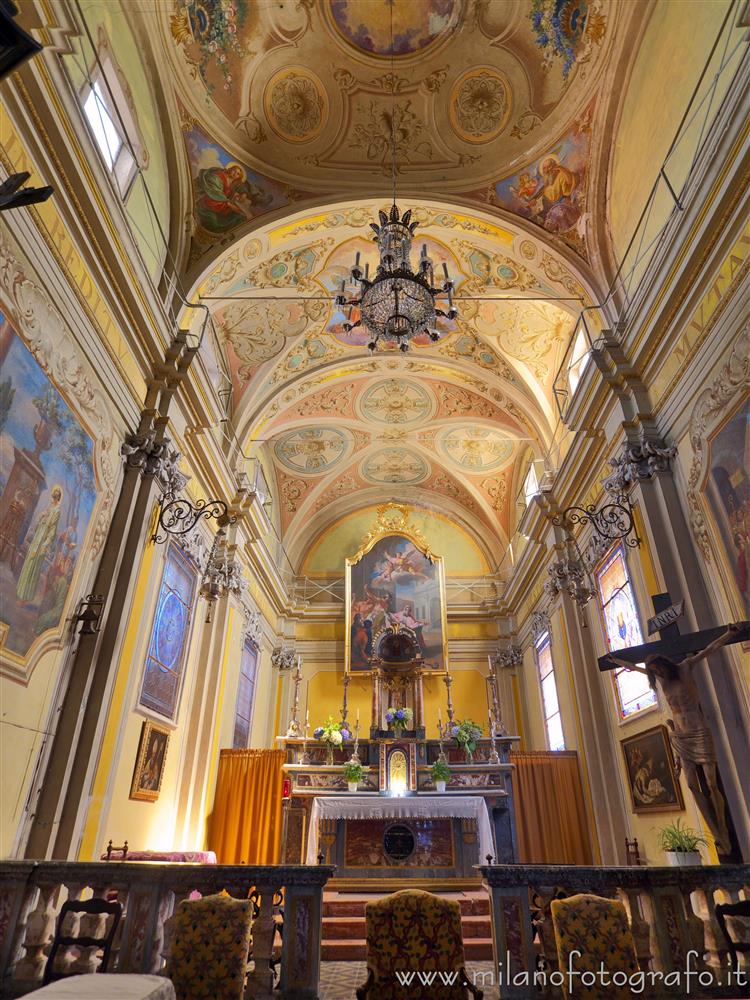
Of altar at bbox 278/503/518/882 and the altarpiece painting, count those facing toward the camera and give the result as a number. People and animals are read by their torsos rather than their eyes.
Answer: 2

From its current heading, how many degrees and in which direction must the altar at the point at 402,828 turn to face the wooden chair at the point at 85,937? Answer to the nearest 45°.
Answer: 0° — it already faces it

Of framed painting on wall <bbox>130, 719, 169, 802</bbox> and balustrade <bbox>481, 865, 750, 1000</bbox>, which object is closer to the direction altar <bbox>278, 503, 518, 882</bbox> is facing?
the balustrade

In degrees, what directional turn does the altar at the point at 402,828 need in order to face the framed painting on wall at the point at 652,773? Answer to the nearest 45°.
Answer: approximately 45° to its left

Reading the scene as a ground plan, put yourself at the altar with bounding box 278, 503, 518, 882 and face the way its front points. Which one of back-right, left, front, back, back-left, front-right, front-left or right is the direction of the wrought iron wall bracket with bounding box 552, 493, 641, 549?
front-left

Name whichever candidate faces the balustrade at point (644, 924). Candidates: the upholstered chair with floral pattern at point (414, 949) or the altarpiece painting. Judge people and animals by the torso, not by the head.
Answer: the altarpiece painting

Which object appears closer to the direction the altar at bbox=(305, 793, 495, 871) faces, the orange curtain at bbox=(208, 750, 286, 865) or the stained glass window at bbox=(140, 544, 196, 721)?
the stained glass window

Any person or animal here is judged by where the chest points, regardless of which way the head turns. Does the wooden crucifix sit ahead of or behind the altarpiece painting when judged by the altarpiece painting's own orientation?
ahead
